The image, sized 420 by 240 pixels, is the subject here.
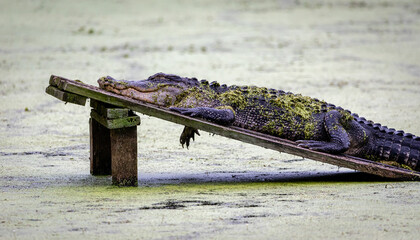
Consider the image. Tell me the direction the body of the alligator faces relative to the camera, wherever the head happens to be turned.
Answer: to the viewer's left

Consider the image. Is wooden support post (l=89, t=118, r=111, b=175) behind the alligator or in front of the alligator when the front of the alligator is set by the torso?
in front
